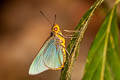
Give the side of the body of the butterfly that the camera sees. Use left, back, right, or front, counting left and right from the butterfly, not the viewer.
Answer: right
